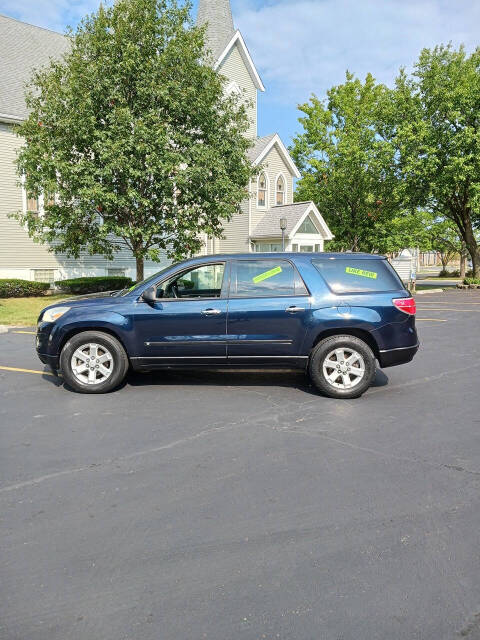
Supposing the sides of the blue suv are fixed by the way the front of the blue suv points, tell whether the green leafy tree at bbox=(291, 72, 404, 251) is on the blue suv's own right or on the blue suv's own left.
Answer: on the blue suv's own right

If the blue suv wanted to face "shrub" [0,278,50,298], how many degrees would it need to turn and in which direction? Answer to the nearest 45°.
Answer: approximately 45° to its right

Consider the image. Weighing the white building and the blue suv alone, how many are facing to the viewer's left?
1

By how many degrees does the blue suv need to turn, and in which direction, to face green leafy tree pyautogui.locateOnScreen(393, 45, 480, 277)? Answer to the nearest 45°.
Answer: approximately 135° to its right

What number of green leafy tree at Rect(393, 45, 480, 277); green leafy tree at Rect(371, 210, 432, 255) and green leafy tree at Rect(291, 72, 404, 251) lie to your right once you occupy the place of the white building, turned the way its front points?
0

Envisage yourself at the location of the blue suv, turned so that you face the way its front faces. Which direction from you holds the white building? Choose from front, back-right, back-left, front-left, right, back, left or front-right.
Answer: right

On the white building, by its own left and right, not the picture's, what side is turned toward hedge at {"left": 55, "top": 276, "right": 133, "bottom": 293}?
right

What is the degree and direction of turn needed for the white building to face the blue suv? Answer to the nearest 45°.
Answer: approximately 45° to its right

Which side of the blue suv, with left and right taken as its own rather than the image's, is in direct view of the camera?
left

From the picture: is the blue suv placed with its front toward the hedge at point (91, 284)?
no

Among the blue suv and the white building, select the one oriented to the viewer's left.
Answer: the blue suv

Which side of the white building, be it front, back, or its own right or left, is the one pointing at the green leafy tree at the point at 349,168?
left

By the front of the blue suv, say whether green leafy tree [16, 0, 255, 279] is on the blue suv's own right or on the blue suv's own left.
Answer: on the blue suv's own right

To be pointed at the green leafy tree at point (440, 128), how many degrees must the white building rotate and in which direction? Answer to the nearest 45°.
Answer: approximately 45° to its left

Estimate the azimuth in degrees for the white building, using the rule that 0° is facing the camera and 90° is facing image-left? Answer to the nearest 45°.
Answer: approximately 315°

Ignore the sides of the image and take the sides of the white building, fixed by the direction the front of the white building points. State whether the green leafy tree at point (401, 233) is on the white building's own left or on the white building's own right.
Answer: on the white building's own left
